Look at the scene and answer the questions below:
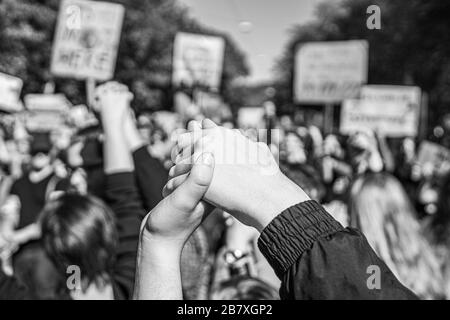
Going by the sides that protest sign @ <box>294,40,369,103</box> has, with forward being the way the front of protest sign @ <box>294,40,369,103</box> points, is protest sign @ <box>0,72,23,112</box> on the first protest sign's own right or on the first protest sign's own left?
on the first protest sign's own right

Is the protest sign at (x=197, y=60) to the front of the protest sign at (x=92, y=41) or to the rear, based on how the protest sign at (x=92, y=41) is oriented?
to the rear

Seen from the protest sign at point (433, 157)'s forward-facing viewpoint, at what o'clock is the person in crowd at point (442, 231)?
The person in crowd is roughly at 12 o'clock from the protest sign.

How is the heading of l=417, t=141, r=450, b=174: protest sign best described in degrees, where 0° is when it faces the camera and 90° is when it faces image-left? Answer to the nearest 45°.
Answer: approximately 0°

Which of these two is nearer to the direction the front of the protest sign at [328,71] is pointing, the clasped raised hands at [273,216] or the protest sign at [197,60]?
the clasped raised hands

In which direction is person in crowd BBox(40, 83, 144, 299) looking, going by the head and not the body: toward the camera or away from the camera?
away from the camera

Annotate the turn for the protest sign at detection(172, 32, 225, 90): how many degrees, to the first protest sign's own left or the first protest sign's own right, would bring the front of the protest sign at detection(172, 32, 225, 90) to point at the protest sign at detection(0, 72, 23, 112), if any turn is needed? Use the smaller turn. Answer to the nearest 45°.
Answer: approximately 90° to the first protest sign's own right

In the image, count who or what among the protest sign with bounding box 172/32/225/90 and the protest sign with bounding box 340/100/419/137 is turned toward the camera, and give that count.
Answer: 2
